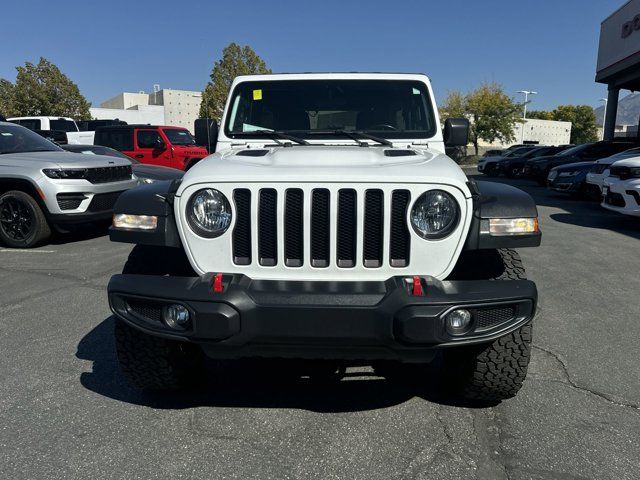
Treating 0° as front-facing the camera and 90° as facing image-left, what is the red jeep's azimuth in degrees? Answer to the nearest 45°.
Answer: approximately 315°

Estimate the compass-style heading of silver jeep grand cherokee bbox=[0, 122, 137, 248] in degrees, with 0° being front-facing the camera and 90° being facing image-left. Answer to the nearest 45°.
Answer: approximately 315°

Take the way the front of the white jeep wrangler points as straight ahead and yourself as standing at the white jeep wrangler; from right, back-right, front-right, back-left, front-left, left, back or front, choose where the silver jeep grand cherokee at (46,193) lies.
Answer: back-right

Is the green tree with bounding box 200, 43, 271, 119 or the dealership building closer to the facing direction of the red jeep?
the dealership building

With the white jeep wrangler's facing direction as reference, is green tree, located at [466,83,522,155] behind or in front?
behind

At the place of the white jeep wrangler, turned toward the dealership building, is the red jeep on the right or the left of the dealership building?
left

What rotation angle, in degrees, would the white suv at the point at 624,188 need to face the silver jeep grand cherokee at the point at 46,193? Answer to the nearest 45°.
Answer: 0° — it already faces it

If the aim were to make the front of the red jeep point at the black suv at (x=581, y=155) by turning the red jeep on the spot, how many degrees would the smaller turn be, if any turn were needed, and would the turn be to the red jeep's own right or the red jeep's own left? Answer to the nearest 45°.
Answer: approximately 45° to the red jeep's own left

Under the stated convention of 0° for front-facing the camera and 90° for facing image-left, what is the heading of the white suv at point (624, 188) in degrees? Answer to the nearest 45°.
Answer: approximately 45°

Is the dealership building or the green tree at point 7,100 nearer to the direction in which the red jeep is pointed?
the dealership building

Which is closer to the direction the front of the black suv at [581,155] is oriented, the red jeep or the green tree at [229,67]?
the red jeep
